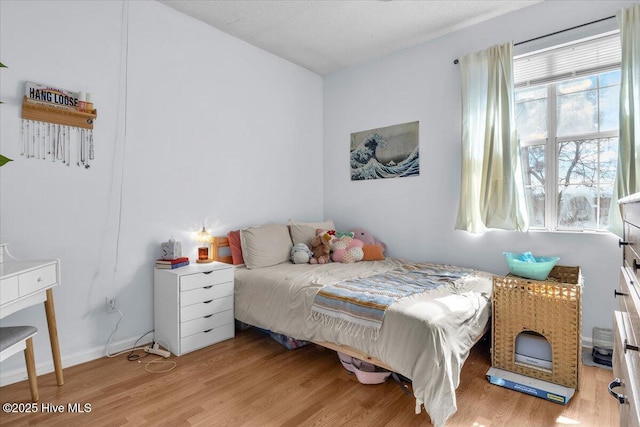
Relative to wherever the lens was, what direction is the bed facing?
facing the viewer and to the right of the viewer

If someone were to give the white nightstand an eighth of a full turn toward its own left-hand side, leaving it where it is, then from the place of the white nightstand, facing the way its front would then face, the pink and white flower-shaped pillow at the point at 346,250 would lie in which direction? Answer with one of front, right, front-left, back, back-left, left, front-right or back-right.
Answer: front

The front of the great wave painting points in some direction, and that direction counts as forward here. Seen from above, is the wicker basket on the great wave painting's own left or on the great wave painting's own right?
on the great wave painting's own left

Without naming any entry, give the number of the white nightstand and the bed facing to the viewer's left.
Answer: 0

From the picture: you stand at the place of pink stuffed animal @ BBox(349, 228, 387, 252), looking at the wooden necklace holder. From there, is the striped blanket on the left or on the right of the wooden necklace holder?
left

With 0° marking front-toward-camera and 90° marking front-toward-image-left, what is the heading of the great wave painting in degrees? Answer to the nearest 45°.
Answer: approximately 45°

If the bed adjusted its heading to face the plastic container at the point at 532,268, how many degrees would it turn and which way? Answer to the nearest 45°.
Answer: approximately 45° to its left

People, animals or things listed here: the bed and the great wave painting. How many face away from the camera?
0

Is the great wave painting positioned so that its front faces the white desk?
yes
